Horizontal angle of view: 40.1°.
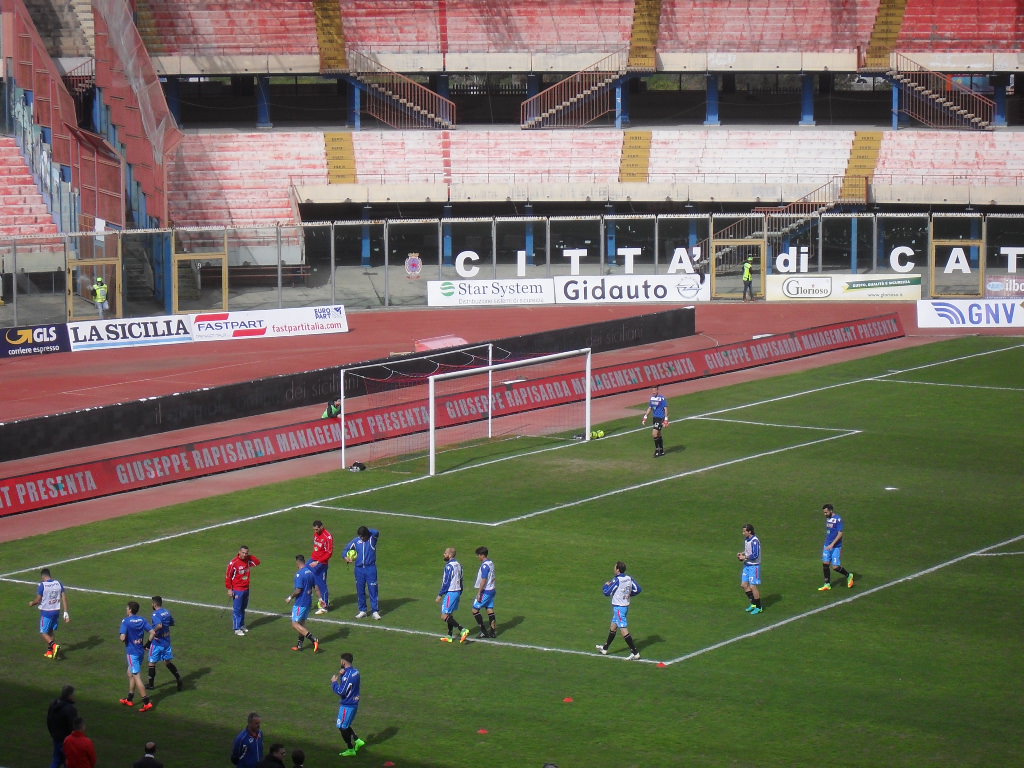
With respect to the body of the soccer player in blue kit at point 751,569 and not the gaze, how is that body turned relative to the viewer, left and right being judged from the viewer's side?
facing the viewer and to the left of the viewer

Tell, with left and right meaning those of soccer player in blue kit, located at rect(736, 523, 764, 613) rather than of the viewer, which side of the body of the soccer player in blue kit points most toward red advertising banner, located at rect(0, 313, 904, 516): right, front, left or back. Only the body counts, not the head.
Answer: right

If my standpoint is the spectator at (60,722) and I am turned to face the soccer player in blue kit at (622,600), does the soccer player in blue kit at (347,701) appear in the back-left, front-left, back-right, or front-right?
front-right

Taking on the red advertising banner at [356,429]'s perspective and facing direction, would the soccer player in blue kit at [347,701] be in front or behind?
in front

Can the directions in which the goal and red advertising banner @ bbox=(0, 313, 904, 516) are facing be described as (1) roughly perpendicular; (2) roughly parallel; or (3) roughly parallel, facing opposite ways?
roughly parallel

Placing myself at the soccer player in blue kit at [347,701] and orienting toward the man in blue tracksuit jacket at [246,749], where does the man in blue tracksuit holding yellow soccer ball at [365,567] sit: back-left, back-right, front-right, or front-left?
back-right

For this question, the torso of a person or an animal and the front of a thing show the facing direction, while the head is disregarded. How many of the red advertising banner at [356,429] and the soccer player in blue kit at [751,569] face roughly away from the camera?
0

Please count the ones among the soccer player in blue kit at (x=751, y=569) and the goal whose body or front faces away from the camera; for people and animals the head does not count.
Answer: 0

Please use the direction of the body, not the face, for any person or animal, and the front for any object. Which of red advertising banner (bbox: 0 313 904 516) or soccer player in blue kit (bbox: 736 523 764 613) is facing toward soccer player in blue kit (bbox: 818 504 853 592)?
the red advertising banner

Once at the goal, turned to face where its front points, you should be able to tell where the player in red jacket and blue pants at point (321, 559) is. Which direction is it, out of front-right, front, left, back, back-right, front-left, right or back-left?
front-right

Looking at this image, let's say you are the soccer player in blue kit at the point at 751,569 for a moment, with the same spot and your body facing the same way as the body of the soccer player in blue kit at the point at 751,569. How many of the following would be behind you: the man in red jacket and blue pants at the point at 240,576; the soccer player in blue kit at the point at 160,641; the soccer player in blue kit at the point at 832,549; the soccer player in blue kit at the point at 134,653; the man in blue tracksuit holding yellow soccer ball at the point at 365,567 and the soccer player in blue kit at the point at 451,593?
1

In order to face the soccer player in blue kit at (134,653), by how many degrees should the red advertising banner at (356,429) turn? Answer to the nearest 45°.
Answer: approximately 45° to its right

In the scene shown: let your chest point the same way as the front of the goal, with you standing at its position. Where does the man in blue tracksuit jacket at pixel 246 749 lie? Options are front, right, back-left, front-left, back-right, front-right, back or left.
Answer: front-right

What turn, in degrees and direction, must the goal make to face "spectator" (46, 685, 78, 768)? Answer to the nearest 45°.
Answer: approximately 45° to its right

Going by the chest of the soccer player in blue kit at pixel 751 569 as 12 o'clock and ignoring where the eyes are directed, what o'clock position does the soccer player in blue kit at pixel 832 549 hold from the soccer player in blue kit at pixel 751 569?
the soccer player in blue kit at pixel 832 549 is roughly at 6 o'clock from the soccer player in blue kit at pixel 751 569.

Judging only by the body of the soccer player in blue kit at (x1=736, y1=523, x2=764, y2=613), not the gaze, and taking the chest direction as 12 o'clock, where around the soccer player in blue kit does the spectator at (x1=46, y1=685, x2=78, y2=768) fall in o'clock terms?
The spectator is roughly at 12 o'clock from the soccer player in blue kit.

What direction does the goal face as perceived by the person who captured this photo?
facing the viewer and to the right of the viewer
